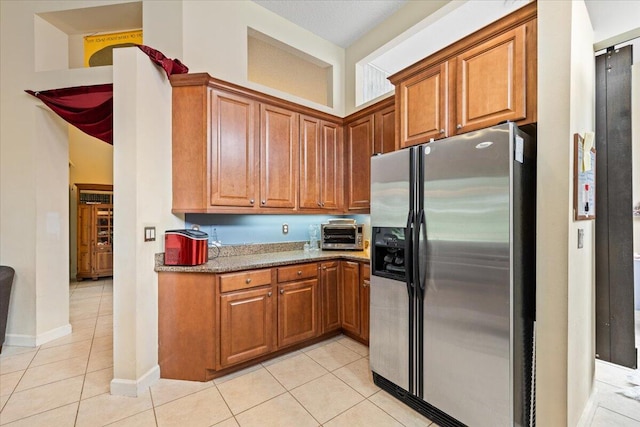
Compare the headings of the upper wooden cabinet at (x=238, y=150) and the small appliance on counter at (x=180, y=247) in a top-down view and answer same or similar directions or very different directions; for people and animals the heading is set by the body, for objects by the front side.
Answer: same or similar directions

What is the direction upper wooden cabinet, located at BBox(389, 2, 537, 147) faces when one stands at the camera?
facing the viewer and to the left of the viewer

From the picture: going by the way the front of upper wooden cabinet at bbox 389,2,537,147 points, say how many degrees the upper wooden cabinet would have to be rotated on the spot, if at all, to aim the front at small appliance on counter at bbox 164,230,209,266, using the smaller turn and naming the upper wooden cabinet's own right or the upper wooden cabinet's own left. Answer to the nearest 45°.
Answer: approximately 45° to the upper wooden cabinet's own right

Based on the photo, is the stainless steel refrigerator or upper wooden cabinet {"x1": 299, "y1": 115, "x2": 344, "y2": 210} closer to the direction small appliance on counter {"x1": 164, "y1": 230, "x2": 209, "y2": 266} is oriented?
the stainless steel refrigerator

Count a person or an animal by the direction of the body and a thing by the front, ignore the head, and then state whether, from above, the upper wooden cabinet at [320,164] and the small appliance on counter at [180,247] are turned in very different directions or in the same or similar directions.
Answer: same or similar directions

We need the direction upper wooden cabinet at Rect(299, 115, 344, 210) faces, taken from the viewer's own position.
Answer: facing the viewer and to the right of the viewer

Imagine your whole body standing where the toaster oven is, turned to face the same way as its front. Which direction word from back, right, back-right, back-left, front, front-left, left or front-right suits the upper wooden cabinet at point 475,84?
front-left

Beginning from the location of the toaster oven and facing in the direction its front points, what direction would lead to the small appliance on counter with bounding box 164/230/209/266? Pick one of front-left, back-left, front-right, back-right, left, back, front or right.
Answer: front-right

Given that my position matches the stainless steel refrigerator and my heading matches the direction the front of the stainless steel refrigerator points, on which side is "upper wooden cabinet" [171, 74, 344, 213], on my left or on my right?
on my right

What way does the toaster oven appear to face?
toward the camera

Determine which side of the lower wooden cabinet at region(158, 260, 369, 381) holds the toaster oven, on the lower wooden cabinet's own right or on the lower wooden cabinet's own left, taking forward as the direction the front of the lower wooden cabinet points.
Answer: on the lower wooden cabinet's own left

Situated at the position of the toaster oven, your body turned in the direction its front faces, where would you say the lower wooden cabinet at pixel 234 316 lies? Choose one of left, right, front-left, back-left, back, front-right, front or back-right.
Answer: front-right

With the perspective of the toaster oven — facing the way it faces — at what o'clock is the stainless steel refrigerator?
The stainless steel refrigerator is roughly at 11 o'clock from the toaster oven.

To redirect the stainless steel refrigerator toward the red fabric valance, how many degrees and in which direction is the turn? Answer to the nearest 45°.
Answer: approximately 45° to its right
